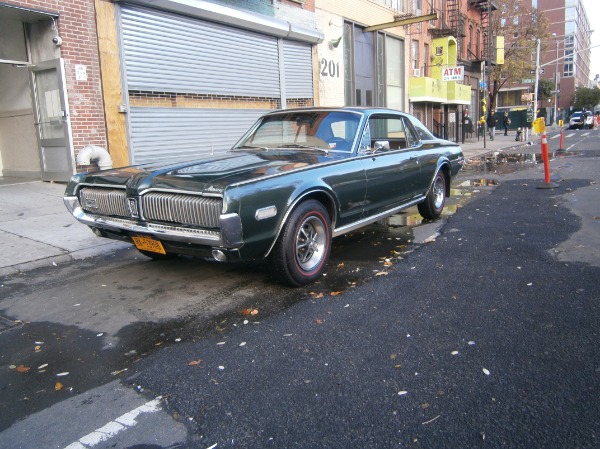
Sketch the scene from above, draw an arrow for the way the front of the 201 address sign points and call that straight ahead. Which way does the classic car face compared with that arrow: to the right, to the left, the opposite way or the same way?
to the right

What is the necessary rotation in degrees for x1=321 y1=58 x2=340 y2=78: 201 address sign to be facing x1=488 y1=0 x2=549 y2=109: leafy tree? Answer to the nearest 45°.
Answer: approximately 90° to its left

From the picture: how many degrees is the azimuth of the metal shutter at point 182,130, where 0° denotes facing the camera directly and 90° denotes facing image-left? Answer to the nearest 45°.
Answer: approximately 315°

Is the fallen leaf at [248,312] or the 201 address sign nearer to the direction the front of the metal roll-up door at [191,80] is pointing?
the fallen leaf

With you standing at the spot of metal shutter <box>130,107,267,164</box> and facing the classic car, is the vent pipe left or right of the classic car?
right

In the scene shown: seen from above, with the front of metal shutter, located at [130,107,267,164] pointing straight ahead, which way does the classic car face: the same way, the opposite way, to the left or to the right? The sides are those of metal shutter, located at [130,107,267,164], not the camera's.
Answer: to the right

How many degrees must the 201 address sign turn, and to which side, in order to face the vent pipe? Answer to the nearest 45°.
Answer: approximately 90° to its right

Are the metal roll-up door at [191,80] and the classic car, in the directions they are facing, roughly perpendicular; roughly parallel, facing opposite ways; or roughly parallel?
roughly perpendicular

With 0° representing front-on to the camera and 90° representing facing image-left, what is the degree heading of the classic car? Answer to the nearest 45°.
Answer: approximately 45°

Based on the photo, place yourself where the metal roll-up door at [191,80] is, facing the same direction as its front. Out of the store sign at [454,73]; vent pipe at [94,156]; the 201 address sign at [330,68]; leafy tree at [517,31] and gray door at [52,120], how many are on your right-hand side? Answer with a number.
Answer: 2
